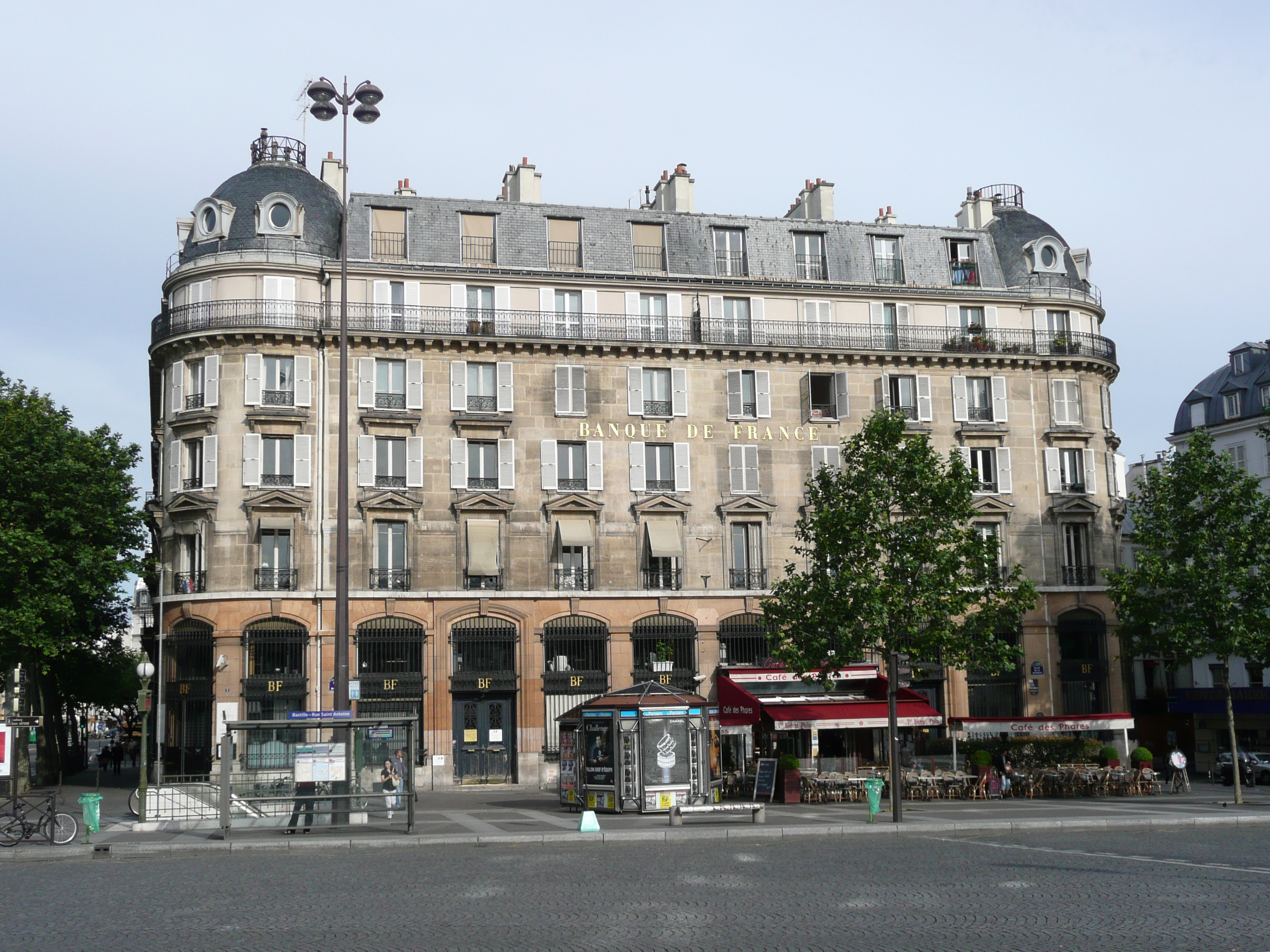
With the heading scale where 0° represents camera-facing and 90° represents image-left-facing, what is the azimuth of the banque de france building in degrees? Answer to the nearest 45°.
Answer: approximately 0°

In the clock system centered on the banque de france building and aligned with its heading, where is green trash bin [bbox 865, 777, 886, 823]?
The green trash bin is roughly at 11 o'clock from the banque de france building.

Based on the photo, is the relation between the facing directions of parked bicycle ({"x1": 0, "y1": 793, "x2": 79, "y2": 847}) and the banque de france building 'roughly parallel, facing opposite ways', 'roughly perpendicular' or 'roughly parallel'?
roughly perpendicular
